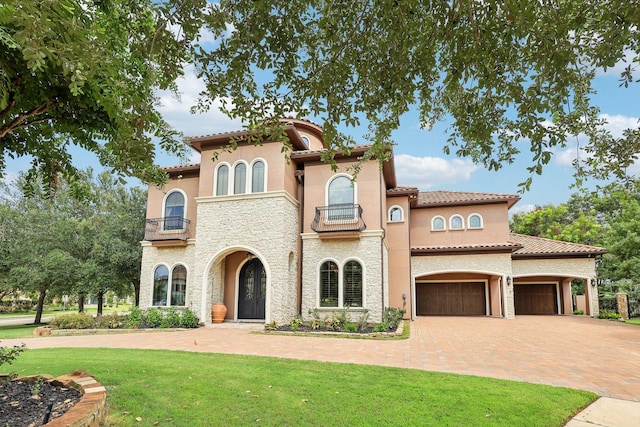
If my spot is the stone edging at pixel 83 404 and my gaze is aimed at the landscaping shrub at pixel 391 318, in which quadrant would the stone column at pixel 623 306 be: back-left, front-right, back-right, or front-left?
front-right

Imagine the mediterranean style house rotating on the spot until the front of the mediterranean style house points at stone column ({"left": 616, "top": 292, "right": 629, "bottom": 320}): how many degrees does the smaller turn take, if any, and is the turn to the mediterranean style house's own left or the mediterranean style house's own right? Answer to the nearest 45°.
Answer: approximately 135° to the mediterranean style house's own left

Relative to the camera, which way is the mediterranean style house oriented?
toward the camera

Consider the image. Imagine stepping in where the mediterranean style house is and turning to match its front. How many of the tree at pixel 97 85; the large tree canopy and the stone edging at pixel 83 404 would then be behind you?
0

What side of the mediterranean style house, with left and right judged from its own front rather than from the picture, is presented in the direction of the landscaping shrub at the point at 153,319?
right

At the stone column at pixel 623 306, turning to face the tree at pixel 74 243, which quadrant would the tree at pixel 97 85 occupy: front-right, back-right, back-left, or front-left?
front-left

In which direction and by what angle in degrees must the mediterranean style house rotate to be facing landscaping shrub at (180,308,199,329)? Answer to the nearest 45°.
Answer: approximately 90° to its right

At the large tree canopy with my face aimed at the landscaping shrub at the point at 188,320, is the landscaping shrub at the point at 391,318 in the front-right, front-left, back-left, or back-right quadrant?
front-right

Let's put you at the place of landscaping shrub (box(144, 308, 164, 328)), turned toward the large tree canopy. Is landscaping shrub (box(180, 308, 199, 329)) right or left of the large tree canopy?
left

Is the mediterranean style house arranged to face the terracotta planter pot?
no

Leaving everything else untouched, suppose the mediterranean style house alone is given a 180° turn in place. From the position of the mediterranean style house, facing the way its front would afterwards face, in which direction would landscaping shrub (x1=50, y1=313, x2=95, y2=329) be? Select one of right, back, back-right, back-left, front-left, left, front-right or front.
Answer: left

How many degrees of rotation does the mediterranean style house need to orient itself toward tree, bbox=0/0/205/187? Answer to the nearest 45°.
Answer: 0° — it already faces it
